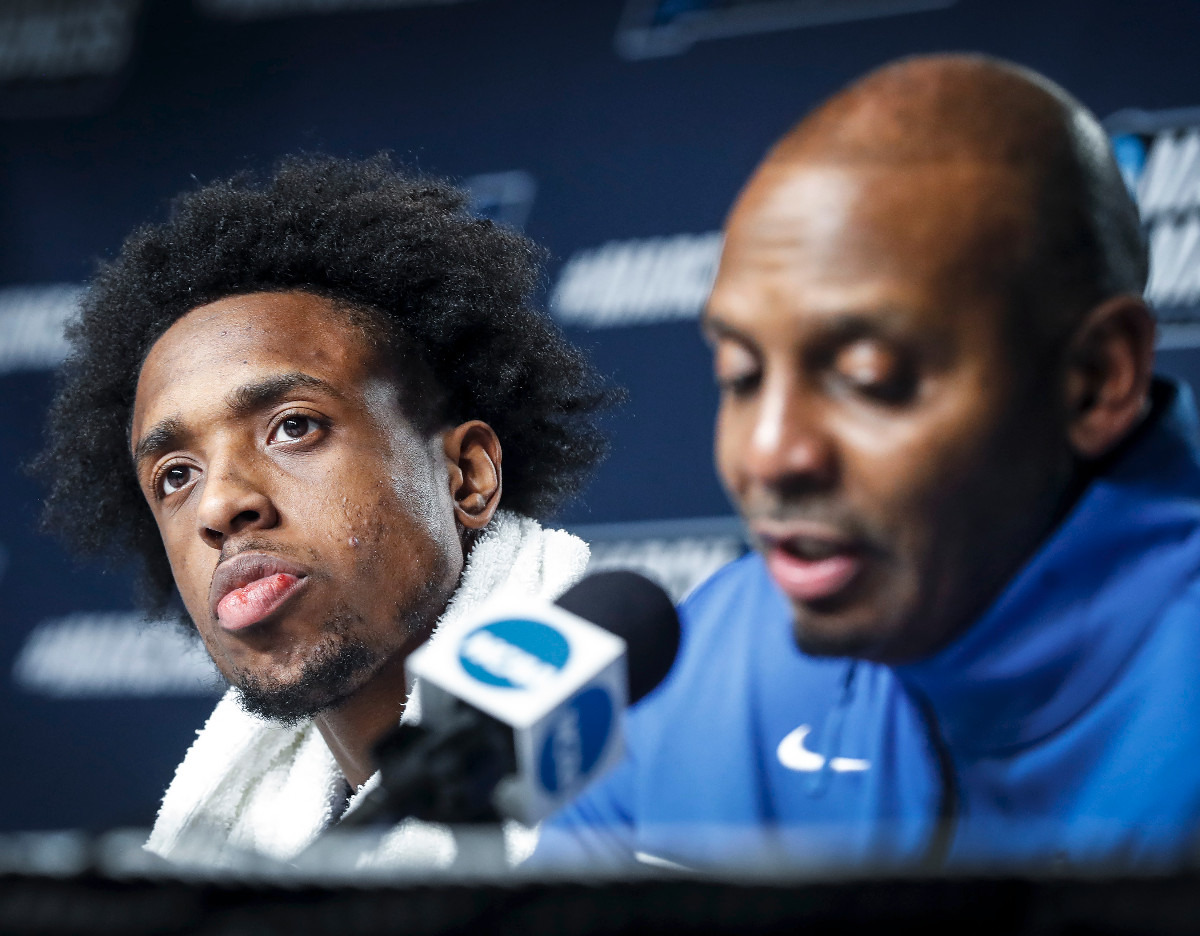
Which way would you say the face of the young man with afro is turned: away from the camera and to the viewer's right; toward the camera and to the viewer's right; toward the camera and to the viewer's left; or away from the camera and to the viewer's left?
toward the camera and to the viewer's left

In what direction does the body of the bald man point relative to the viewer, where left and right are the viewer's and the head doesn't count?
facing the viewer and to the left of the viewer

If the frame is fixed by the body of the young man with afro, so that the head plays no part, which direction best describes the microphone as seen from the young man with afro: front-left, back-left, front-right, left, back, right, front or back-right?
front-left

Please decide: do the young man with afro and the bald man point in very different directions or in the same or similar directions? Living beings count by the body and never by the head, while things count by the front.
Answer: same or similar directions

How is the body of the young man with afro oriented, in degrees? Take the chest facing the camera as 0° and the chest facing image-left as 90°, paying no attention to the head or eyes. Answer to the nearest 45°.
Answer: approximately 45°

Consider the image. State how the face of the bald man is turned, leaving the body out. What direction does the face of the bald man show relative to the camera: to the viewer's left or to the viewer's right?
to the viewer's left

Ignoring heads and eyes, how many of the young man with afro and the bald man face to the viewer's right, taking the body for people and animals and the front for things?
0
